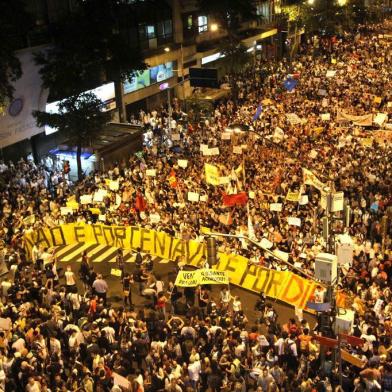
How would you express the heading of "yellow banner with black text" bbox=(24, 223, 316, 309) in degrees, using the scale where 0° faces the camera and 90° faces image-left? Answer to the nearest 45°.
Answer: approximately 0°

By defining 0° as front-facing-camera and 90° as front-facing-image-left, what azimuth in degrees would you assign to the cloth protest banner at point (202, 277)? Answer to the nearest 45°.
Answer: approximately 0°

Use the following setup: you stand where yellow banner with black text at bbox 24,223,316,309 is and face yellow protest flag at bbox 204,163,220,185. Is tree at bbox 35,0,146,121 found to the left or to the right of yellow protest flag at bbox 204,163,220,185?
left

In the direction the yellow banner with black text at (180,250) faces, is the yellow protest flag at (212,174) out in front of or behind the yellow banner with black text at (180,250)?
behind

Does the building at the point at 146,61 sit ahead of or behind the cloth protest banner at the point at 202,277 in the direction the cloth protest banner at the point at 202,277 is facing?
behind

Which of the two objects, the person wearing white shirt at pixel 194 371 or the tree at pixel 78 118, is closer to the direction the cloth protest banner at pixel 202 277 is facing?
the person wearing white shirt

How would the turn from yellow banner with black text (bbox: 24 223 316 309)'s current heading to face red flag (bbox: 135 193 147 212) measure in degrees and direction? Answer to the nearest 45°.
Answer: approximately 135° to its right

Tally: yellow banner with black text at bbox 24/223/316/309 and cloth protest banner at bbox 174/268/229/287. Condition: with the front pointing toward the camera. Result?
2

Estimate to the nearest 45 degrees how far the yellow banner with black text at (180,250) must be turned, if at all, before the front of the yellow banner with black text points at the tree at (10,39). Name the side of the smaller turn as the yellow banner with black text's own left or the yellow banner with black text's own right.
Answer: approximately 135° to the yellow banner with black text's own right

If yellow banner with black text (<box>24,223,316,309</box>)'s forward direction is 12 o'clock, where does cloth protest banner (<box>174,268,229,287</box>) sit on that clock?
The cloth protest banner is roughly at 12 o'clock from the yellow banner with black text.

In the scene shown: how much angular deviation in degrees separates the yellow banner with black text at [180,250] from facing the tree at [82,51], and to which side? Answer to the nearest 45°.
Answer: approximately 180°
